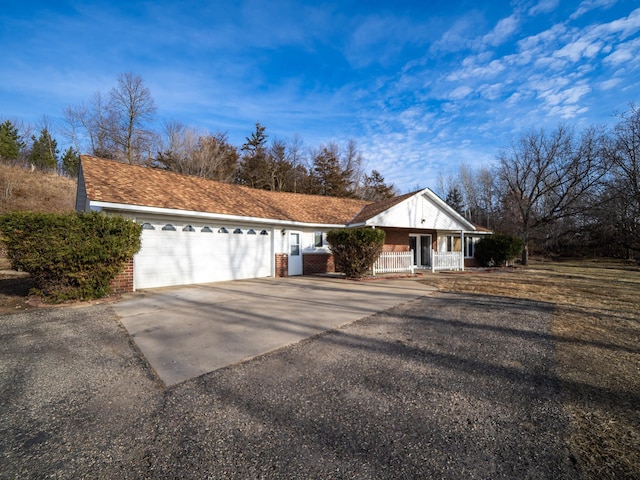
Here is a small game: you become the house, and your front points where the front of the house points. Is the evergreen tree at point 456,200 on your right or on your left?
on your left

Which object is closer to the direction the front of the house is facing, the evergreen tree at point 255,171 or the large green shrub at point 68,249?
the large green shrub

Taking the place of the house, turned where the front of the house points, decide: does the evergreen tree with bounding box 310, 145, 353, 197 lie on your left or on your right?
on your left

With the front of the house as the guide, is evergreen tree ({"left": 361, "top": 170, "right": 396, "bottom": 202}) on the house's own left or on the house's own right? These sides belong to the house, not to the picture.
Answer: on the house's own left

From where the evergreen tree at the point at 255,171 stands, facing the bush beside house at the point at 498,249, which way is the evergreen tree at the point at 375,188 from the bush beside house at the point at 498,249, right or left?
left

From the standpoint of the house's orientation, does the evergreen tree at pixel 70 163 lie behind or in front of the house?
behind

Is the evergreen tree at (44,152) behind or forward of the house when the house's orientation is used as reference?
behind

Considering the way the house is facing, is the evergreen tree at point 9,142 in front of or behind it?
behind

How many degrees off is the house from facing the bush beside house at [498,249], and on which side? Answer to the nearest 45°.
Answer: approximately 45° to its left

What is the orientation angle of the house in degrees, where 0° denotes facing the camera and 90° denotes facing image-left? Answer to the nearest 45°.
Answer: approximately 315°
